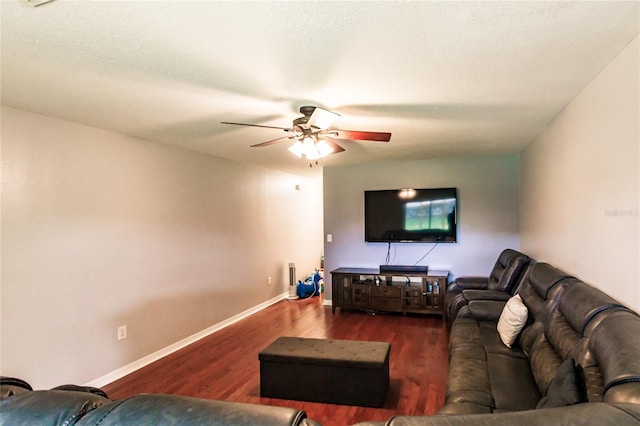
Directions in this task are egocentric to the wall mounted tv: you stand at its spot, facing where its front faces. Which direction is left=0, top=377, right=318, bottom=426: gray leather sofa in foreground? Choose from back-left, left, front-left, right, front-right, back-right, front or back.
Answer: front

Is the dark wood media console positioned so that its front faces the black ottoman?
yes

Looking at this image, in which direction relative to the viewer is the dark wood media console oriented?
toward the camera

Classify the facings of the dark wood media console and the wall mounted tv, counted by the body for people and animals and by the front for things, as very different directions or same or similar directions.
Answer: same or similar directions

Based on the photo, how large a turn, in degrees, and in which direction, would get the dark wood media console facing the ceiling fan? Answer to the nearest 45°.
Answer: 0° — it already faces it

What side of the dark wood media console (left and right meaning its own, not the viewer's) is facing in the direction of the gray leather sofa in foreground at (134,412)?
front

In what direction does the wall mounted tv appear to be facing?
toward the camera

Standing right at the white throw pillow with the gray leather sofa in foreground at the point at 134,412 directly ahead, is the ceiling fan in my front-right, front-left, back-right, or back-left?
front-right

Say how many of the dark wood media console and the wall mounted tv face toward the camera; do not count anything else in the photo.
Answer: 2
